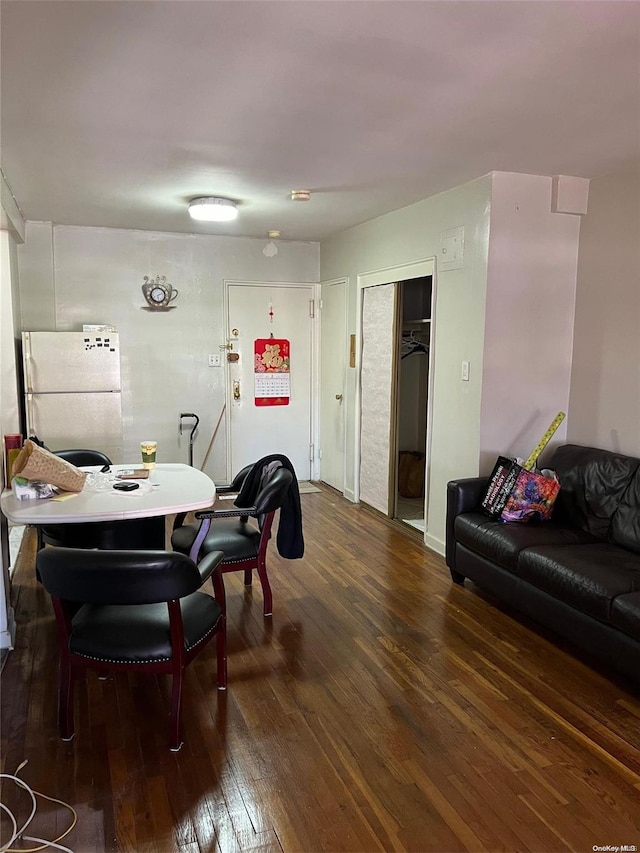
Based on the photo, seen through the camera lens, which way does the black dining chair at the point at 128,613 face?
facing away from the viewer and to the right of the viewer

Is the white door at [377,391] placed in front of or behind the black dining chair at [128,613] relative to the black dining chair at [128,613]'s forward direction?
in front

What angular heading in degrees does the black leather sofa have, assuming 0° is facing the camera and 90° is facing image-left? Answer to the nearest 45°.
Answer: approximately 45°

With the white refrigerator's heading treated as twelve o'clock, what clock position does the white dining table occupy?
The white dining table is roughly at 12 o'clock from the white refrigerator.

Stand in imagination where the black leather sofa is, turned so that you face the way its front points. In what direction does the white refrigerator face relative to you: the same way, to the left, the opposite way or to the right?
to the left

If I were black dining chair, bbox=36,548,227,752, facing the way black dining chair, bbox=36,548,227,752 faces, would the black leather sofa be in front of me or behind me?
in front

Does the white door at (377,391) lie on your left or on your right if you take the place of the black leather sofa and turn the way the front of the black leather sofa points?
on your right

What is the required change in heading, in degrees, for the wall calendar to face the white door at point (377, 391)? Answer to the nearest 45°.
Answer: approximately 45° to its left

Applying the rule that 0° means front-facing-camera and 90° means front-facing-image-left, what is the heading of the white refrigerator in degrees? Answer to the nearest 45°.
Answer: approximately 0°

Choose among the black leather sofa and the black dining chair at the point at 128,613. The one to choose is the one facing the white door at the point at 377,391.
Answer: the black dining chair

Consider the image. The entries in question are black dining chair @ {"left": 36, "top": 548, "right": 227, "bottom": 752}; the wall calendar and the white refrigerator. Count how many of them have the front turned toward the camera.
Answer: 2

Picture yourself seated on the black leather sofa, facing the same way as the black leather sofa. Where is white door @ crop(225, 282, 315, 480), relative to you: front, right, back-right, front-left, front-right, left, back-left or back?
right
